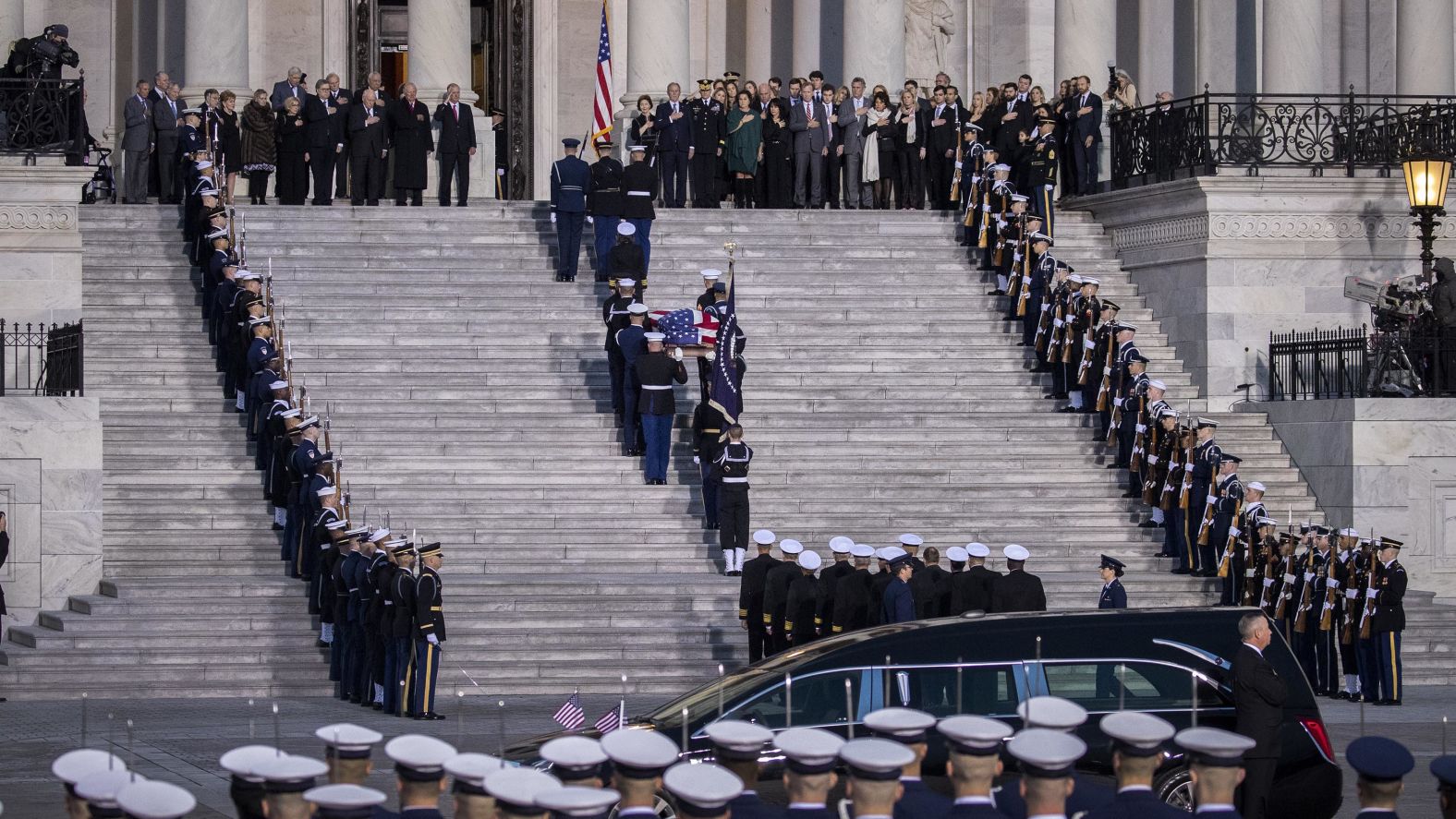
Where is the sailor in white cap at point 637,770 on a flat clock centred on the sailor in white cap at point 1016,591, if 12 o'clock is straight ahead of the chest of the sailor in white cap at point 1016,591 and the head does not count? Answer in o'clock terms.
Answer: the sailor in white cap at point 637,770 is roughly at 6 o'clock from the sailor in white cap at point 1016,591.

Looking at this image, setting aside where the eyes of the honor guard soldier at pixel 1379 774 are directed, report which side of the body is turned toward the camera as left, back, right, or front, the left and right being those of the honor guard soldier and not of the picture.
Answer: back

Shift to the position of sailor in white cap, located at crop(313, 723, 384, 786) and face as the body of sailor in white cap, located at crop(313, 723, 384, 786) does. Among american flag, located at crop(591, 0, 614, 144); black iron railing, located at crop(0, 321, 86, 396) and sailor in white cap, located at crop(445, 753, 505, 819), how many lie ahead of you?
2

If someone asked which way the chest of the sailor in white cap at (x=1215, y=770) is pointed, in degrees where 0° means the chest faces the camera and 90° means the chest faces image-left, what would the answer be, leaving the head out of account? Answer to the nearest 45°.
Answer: approximately 180°

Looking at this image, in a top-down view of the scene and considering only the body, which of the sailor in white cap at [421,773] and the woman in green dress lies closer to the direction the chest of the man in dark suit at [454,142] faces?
the sailor in white cap

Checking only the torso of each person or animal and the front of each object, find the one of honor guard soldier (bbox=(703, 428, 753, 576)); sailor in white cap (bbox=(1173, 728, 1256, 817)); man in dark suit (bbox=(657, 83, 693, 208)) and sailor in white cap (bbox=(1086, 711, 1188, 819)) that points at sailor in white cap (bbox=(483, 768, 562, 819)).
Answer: the man in dark suit

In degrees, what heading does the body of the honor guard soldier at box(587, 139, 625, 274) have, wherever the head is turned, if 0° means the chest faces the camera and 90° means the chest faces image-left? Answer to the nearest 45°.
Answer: approximately 180°

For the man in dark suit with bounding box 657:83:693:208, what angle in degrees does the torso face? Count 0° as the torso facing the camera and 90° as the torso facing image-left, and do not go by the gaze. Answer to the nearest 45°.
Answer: approximately 0°

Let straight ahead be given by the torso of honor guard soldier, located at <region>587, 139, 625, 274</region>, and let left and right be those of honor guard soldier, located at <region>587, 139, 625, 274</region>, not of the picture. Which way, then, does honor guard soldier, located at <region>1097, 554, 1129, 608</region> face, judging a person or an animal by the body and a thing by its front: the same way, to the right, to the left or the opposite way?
to the left

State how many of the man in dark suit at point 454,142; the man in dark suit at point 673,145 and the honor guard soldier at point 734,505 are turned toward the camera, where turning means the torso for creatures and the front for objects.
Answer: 2

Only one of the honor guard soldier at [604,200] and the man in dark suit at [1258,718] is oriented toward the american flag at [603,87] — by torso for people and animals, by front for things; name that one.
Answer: the honor guard soldier

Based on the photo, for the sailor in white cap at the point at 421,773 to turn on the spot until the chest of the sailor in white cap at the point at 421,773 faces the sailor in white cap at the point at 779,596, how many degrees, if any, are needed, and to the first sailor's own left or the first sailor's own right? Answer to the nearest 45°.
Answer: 0° — they already face them

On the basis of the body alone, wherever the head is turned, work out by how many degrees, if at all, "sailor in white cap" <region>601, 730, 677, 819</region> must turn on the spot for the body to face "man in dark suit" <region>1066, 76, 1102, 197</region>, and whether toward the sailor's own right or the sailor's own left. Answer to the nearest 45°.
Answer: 0° — they already face them

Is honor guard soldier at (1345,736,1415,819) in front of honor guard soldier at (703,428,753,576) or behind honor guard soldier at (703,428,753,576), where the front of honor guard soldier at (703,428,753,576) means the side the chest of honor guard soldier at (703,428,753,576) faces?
behind
